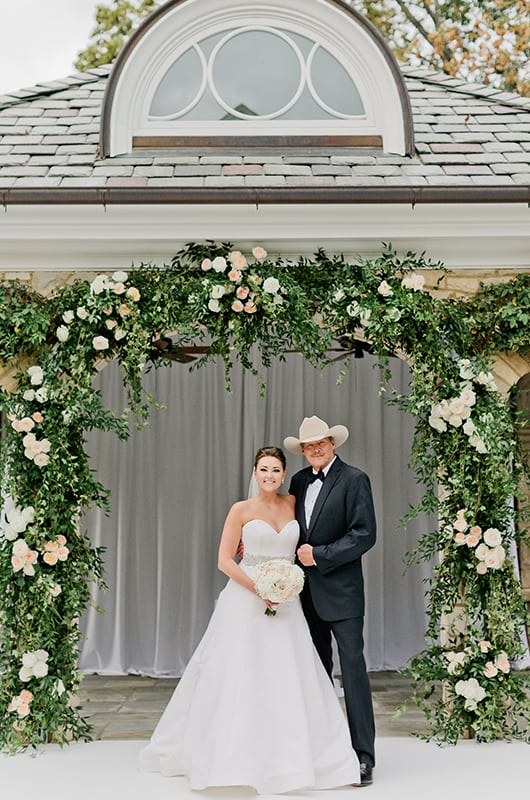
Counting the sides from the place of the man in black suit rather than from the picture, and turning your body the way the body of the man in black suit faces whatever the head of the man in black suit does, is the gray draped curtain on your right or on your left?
on your right

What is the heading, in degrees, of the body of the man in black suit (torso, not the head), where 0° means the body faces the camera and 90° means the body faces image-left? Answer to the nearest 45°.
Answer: approximately 45°
